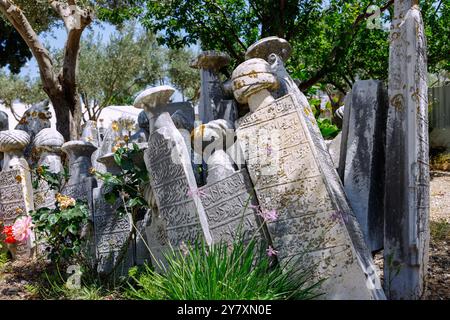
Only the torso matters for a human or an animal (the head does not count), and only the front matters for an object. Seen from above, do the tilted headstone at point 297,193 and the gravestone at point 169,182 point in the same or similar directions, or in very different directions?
same or similar directions

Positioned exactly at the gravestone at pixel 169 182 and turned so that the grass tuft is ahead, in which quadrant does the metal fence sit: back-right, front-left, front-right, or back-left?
back-left

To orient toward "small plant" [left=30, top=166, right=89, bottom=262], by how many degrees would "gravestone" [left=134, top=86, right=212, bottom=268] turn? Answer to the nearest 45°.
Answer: approximately 90° to its right

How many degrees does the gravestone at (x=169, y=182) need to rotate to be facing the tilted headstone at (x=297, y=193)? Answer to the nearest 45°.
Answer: approximately 90° to its left

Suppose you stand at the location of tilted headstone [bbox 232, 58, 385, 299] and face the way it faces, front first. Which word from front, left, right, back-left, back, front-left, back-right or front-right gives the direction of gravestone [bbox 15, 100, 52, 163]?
right

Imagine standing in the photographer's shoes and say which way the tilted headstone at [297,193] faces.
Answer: facing the viewer and to the left of the viewer

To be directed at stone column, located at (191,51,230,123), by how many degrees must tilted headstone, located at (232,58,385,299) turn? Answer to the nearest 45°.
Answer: approximately 90° to its right

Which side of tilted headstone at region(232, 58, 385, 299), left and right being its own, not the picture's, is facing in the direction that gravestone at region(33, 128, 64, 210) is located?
right

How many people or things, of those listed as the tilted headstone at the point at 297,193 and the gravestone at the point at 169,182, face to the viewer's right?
0
